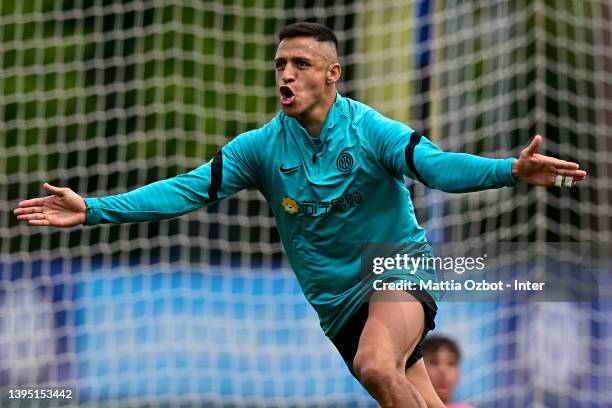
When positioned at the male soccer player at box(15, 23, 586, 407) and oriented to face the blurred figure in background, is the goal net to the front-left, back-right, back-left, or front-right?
front-left

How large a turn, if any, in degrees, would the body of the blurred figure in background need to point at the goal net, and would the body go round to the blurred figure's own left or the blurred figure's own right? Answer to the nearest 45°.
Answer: approximately 135° to the blurred figure's own right

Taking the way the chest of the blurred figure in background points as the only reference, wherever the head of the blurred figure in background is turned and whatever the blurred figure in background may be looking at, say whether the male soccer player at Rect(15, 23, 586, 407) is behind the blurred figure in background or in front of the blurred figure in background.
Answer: in front

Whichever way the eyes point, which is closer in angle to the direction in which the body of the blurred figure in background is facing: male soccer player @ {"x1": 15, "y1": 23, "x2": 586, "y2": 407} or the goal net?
the male soccer player

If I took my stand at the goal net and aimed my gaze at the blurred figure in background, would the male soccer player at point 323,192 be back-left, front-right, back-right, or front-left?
front-right

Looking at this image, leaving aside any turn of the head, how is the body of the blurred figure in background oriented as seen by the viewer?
toward the camera

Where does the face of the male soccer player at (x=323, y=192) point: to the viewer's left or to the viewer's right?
to the viewer's left
